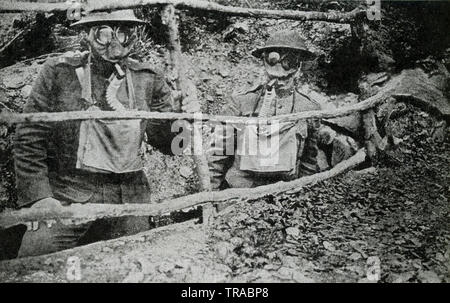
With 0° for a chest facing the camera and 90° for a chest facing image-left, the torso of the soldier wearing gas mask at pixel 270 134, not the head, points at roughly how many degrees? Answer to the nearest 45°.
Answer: approximately 0°

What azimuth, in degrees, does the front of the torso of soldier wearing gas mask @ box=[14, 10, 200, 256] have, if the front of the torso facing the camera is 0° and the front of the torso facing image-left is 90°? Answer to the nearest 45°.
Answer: approximately 0°

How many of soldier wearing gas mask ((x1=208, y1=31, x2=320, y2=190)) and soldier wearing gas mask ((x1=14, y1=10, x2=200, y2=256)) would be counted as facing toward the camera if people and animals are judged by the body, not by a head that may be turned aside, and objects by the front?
2

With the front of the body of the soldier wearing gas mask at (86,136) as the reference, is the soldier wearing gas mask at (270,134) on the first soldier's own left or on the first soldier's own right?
on the first soldier's own left
